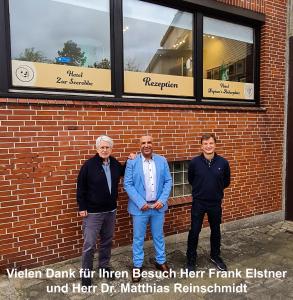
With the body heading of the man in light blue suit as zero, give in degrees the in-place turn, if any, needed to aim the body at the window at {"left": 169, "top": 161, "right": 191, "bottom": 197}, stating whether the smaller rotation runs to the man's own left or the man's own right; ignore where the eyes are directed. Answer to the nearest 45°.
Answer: approximately 180°

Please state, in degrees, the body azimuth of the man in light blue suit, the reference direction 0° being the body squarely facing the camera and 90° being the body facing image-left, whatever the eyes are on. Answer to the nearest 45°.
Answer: approximately 0°

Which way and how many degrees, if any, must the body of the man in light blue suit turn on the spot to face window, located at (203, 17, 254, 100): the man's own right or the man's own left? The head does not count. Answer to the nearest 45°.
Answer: approximately 135° to the man's own left

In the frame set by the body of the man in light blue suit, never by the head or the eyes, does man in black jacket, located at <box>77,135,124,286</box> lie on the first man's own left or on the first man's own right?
on the first man's own right

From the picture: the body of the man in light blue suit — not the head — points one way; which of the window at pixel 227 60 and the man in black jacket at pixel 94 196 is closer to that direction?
the man in black jacket
